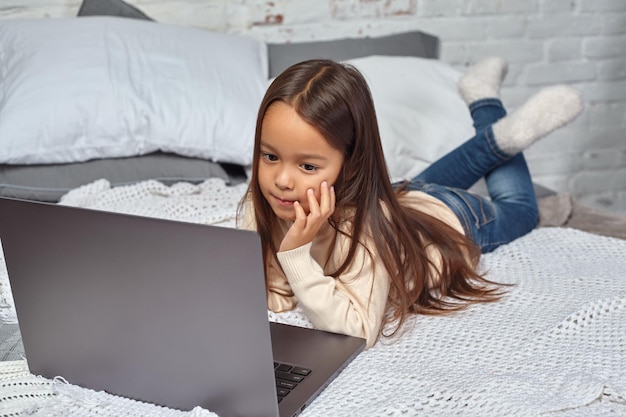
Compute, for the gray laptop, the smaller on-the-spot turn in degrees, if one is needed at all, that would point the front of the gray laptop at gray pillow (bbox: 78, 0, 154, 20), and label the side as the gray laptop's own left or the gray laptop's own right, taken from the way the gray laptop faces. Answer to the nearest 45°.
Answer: approximately 45° to the gray laptop's own left

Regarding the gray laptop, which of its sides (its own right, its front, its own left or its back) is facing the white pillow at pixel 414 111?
front

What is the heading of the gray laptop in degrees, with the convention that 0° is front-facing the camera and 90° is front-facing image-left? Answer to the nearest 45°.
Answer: approximately 225°

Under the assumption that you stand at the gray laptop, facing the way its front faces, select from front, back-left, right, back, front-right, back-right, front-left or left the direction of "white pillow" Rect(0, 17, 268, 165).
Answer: front-left
